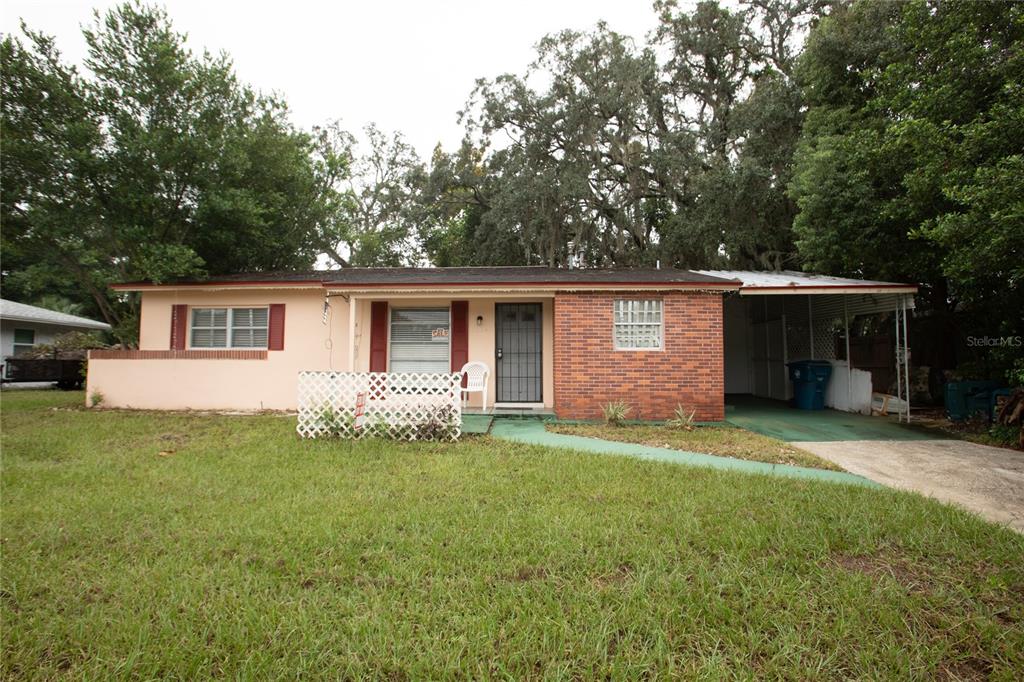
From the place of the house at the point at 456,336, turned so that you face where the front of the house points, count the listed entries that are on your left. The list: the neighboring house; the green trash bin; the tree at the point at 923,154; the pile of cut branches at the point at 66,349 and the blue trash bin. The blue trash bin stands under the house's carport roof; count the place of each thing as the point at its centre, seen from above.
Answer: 3

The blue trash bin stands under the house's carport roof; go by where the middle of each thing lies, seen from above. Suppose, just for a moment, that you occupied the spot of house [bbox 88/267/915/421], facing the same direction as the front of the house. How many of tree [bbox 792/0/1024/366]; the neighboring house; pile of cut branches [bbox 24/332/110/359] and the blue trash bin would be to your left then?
2

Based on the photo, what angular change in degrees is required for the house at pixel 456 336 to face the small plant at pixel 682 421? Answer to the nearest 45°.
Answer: approximately 45° to its left

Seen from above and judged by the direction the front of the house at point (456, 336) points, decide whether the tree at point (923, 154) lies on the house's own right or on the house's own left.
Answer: on the house's own left

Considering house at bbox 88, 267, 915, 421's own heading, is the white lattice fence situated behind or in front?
in front

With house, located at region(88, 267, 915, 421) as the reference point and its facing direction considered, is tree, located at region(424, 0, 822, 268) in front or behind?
behind

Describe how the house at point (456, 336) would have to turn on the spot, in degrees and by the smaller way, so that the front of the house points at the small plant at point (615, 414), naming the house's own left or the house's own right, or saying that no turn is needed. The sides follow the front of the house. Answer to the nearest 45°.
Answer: approximately 45° to the house's own left

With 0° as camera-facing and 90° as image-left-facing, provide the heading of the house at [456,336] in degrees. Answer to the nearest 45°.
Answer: approximately 0°

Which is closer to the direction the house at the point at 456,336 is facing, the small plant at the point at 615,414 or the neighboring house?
the small plant

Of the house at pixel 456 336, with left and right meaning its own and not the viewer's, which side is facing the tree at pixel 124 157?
right

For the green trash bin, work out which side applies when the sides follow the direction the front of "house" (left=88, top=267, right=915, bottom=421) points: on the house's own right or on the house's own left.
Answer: on the house's own left
